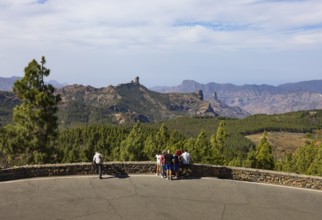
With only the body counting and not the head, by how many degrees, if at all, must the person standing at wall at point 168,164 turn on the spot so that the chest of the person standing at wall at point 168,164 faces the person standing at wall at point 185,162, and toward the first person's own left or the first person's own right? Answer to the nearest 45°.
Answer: approximately 45° to the first person's own right

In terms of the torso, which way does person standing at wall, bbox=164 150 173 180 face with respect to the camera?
away from the camera

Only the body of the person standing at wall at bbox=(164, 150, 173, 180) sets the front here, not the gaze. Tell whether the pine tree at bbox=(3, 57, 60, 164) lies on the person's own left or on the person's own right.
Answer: on the person's own left

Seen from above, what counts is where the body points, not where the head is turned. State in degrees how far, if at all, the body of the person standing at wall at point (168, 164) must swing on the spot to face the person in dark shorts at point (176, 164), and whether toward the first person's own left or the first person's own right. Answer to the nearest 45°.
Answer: approximately 45° to the first person's own right
